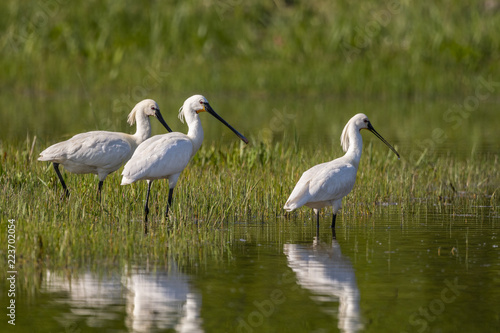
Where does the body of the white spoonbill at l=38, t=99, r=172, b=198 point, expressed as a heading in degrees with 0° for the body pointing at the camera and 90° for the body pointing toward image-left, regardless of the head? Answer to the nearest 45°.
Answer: approximately 270°

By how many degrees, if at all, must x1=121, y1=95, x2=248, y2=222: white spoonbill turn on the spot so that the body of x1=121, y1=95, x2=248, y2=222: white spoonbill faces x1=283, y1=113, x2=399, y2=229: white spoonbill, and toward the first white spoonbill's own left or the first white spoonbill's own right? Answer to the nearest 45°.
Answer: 0° — it already faces it

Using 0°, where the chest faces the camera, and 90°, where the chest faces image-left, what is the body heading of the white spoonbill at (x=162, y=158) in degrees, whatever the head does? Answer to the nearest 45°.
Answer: approximately 270°

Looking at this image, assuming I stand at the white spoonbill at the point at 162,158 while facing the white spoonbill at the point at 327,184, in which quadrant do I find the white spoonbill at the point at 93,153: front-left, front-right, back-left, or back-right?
back-left

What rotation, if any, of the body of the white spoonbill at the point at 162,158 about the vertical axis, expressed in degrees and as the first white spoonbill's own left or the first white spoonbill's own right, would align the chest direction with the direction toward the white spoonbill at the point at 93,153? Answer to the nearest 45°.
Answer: approximately 135° to the first white spoonbill's own left

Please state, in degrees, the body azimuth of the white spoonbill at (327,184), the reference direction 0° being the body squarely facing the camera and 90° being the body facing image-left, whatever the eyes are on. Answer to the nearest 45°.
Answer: approximately 270°

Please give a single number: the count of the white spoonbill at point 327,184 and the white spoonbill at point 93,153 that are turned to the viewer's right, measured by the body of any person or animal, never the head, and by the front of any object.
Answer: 2

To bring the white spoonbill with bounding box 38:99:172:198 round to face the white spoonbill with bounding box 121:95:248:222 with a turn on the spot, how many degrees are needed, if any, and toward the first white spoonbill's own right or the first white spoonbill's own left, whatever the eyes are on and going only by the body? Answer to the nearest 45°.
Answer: approximately 45° to the first white spoonbill's own right

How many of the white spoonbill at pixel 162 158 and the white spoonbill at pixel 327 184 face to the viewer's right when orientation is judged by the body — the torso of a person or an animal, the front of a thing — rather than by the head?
2
